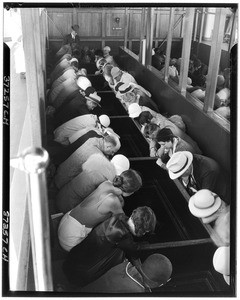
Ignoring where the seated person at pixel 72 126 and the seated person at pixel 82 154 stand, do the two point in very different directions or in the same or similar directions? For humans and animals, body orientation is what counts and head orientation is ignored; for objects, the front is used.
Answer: same or similar directions

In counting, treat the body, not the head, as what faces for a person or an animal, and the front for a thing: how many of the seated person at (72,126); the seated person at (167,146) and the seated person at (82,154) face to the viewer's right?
2

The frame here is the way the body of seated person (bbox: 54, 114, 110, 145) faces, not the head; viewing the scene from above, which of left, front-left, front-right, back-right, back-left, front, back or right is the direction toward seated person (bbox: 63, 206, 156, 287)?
right

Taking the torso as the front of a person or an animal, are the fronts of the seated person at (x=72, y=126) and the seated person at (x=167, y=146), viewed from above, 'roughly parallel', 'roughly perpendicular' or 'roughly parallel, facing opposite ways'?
roughly parallel, facing opposite ways

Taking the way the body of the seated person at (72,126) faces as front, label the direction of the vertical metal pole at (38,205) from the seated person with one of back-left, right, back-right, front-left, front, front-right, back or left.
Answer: right

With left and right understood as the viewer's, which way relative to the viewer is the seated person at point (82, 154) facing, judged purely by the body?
facing to the right of the viewer

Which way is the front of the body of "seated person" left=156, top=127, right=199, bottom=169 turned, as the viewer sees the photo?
to the viewer's left

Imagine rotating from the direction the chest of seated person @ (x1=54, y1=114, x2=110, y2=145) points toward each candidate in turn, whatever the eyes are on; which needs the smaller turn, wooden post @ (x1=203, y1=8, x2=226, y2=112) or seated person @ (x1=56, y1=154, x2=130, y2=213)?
the wooden post

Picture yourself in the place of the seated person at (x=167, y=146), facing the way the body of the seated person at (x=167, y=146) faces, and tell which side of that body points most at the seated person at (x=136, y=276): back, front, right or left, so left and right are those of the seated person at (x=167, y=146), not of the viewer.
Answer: left

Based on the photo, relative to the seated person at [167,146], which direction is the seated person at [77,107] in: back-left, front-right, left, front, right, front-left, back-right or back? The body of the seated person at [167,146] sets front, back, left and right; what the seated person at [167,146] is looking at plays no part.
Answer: front-right

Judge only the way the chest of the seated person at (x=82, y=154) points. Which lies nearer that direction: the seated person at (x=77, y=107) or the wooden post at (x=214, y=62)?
the wooden post

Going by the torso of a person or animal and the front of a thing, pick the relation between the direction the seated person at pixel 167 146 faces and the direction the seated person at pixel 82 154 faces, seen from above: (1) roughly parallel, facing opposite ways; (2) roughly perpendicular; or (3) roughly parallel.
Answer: roughly parallel, facing opposite ways

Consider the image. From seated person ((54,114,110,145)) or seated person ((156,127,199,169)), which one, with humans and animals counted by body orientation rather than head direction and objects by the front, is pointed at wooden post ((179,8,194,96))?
seated person ((54,114,110,145))

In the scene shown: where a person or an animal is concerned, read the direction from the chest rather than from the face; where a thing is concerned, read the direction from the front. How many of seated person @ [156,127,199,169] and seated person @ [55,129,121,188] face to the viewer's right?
1

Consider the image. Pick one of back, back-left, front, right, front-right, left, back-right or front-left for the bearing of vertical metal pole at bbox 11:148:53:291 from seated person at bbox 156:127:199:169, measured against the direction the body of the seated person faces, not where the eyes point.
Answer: left

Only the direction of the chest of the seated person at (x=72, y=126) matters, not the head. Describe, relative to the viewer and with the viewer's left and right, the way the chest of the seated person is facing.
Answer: facing to the right of the viewer

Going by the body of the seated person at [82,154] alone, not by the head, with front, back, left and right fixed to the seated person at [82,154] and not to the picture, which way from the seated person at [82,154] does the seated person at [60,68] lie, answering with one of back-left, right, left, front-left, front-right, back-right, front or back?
left
